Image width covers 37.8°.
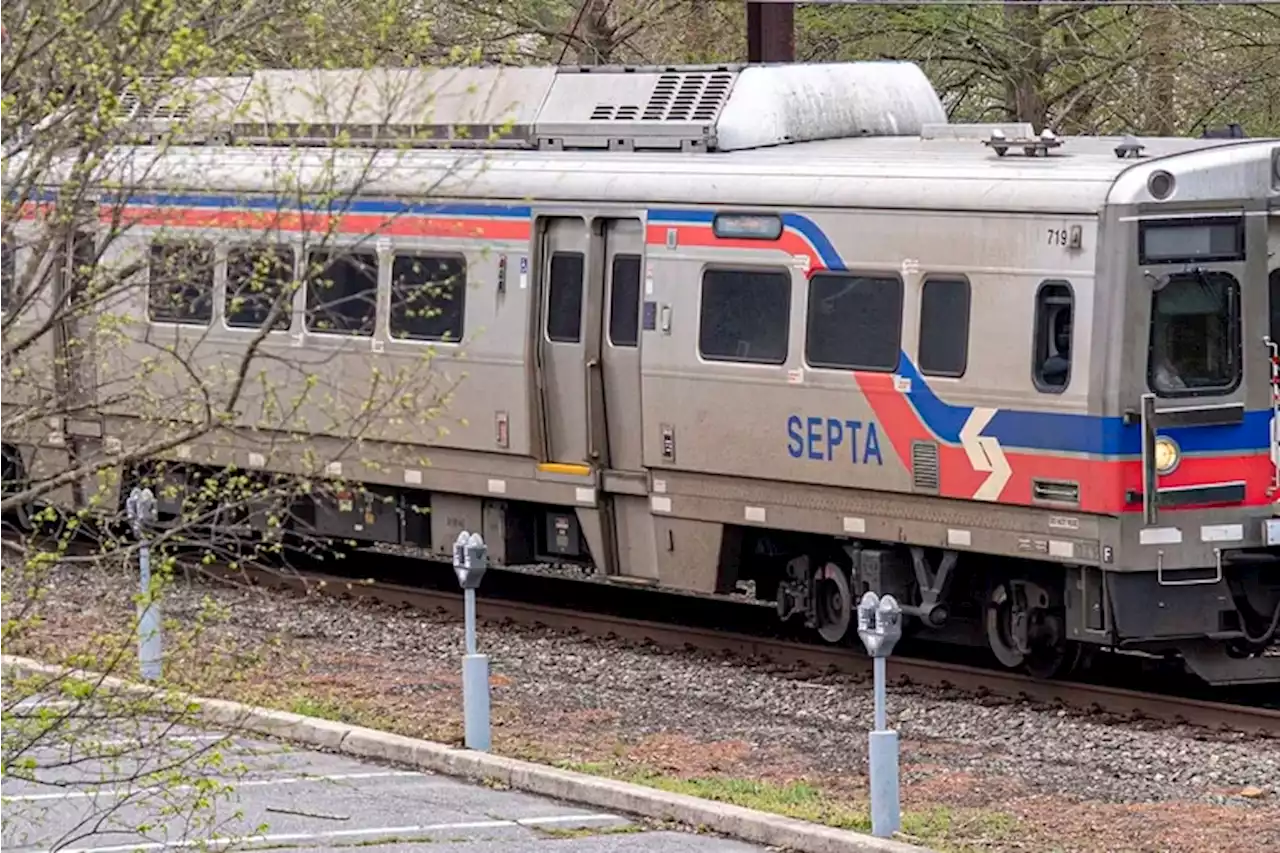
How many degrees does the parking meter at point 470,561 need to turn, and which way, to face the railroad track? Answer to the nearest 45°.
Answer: approximately 180°

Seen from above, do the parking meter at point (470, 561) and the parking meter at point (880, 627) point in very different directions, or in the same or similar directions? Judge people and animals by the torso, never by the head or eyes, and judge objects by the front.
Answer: same or similar directions

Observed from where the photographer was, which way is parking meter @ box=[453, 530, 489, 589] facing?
facing the viewer and to the left of the viewer

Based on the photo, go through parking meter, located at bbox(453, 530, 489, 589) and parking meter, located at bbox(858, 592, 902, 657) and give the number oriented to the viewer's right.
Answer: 0

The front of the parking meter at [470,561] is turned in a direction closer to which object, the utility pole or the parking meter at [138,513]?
the parking meter

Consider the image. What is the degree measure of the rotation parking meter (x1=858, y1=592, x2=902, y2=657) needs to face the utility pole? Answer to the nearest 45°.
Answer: approximately 135° to its right

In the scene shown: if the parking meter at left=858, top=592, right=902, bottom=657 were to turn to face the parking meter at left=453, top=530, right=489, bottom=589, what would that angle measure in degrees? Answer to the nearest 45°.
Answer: approximately 90° to its right
